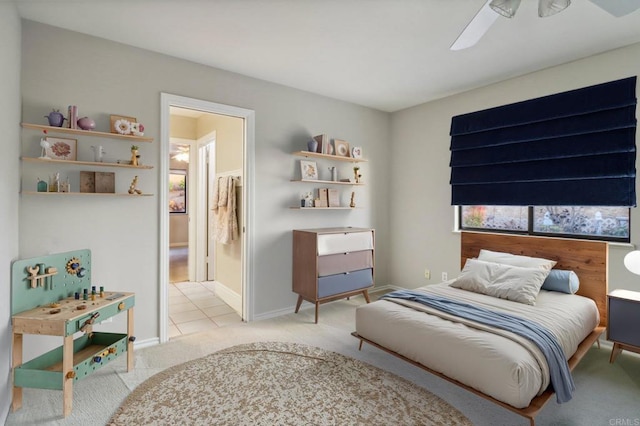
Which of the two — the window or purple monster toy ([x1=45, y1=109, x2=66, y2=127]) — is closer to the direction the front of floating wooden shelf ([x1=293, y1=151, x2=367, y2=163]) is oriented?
the window

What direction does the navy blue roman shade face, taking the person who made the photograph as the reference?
facing the viewer and to the left of the viewer

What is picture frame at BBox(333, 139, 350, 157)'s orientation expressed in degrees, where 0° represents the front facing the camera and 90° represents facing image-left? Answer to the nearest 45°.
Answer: approximately 315°

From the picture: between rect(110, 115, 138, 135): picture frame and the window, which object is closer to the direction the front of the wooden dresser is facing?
the window

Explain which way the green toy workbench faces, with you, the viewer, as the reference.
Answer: facing the viewer and to the right of the viewer

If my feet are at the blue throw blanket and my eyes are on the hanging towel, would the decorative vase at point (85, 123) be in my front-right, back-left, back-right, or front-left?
front-left

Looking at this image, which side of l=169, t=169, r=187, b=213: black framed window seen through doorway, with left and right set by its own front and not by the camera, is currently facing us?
front

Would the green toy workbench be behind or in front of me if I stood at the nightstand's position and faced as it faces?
in front

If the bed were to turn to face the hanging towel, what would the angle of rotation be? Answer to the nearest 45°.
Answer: approximately 45° to its right

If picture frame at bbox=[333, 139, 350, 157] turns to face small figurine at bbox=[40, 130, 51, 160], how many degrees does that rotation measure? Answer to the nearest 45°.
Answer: approximately 90° to its right

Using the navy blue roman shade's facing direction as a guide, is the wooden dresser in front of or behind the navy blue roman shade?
in front

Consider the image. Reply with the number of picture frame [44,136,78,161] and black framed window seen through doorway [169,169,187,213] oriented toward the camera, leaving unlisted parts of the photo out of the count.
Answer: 2

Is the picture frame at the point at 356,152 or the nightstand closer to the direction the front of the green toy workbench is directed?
the nightstand

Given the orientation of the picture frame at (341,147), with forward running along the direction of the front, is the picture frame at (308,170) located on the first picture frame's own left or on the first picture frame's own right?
on the first picture frame's own right

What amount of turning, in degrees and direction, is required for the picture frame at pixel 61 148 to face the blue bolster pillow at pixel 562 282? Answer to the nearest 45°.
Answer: approximately 45° to its left

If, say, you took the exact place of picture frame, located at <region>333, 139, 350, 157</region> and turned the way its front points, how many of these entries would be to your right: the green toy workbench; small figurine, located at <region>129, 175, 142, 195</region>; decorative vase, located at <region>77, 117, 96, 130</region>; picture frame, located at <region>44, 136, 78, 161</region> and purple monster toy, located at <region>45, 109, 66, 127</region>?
5

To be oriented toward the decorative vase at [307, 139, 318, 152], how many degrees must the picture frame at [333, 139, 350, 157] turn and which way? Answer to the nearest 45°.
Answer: approximately 90° to its right

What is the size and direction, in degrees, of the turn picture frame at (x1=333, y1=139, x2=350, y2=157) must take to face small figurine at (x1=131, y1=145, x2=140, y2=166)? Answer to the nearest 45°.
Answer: approximately 90° to its right
